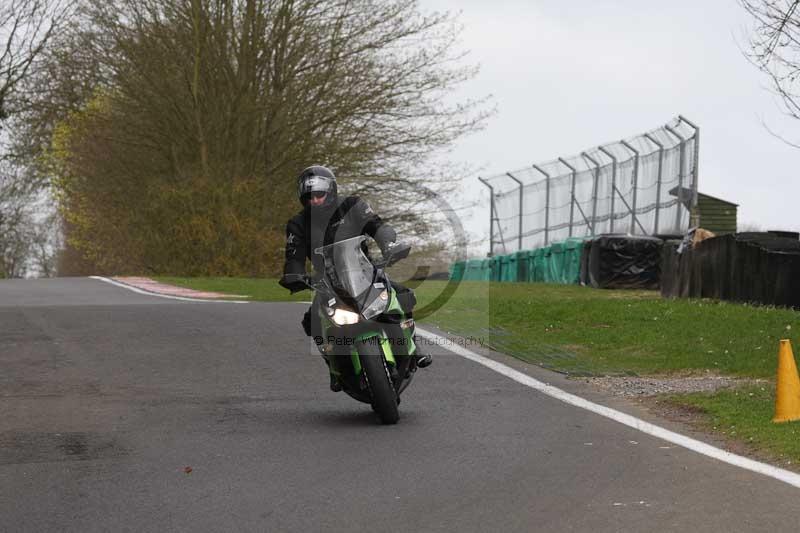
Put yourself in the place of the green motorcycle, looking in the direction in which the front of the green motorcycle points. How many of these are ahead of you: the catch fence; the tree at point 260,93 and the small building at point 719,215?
0

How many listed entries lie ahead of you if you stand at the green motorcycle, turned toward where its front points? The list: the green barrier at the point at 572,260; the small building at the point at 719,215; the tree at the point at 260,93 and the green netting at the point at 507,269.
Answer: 0

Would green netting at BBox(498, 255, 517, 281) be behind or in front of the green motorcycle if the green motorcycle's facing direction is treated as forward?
behind

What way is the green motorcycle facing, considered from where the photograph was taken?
facing the viewer

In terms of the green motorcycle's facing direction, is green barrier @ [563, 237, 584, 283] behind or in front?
behind

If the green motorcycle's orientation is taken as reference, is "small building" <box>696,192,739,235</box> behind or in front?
behind

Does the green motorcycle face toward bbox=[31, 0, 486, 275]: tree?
no

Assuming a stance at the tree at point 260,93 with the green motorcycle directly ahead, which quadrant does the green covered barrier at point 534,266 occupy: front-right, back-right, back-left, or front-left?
front-left

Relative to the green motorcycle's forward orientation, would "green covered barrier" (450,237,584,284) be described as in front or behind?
behind

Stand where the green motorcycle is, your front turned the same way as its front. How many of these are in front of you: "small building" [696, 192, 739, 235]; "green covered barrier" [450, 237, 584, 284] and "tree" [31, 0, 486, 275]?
0

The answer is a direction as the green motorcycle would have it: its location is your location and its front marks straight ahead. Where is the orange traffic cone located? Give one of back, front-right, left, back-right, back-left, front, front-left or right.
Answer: left

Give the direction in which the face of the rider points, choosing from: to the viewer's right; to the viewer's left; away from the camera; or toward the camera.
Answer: toward the camera
